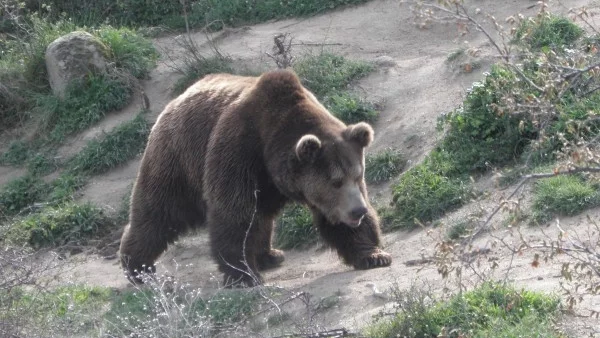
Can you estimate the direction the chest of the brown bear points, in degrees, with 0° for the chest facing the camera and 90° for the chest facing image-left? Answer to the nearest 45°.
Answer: approximately 315°

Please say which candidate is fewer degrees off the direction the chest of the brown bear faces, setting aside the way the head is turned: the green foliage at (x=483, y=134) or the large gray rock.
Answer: the green foliage

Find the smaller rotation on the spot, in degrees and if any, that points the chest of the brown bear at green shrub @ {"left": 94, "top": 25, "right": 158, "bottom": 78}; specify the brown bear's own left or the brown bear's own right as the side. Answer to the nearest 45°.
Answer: approximately 135° to the brown bear's own left

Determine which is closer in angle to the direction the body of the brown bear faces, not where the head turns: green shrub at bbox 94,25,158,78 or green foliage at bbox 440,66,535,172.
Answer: the green foliage

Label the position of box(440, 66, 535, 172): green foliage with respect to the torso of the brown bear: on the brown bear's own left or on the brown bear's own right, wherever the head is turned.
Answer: on the brown bear's own left

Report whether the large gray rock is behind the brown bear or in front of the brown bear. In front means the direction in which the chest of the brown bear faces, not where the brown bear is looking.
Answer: behind
